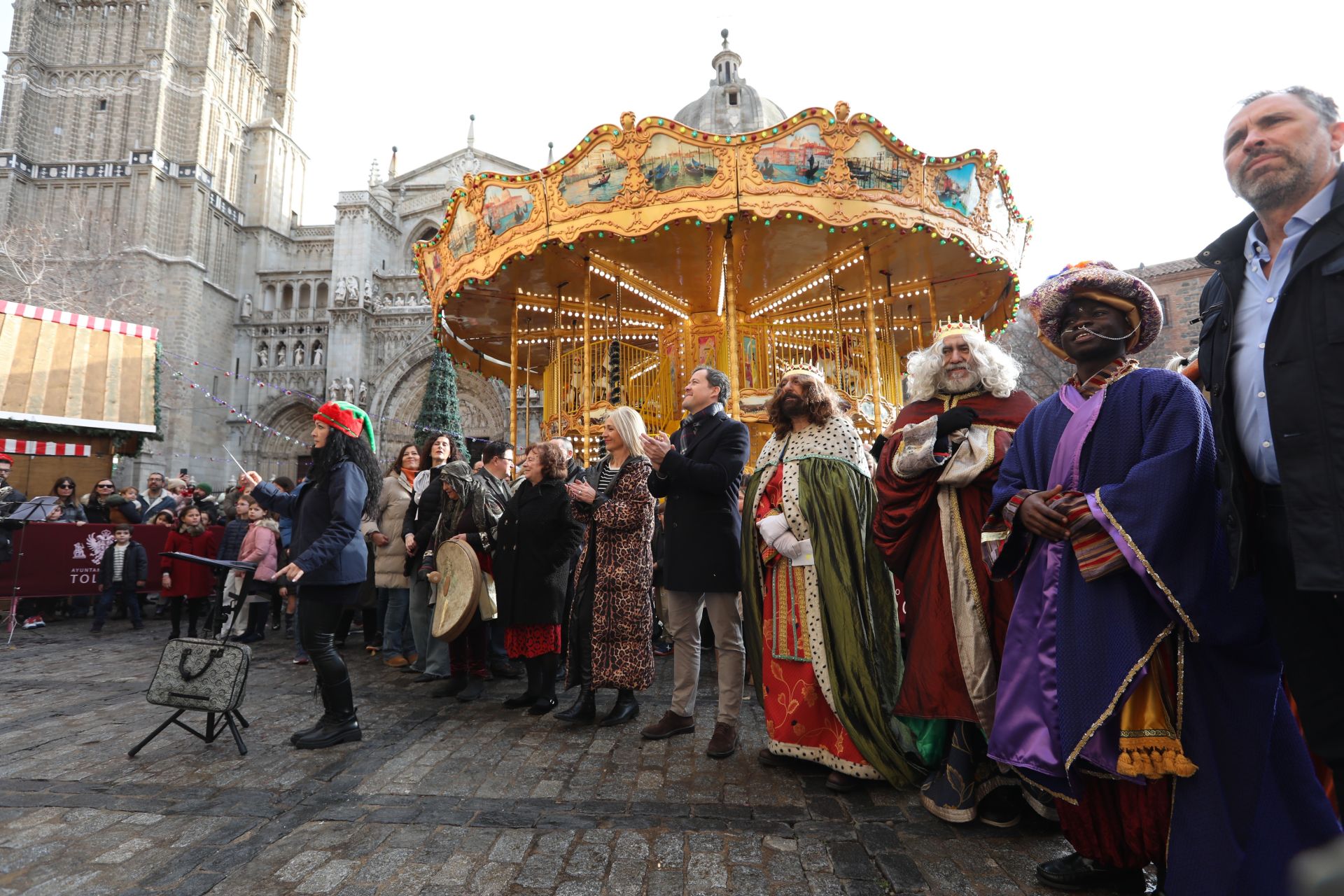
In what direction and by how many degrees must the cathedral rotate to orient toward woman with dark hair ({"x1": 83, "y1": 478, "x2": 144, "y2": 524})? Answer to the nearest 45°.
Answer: approximately 45° to its right

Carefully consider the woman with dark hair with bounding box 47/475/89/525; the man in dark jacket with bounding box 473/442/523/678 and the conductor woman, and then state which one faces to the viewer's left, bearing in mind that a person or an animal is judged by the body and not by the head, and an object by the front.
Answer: the conductor woman

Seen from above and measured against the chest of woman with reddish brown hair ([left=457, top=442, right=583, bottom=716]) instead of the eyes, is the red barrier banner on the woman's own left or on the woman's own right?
on the woman's own right

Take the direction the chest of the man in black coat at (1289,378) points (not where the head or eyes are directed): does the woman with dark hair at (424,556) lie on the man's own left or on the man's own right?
on the man's own right

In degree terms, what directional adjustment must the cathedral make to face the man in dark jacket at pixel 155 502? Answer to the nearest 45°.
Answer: approximately 45° to its right

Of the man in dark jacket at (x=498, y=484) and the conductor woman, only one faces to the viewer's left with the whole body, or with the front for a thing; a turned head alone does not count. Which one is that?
the conductor woman

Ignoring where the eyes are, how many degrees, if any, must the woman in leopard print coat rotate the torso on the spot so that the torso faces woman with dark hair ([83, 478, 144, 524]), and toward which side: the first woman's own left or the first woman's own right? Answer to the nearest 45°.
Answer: approximately 45° to the first woman's own right

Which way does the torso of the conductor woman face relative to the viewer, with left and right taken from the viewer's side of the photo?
facing to the left of the viewer

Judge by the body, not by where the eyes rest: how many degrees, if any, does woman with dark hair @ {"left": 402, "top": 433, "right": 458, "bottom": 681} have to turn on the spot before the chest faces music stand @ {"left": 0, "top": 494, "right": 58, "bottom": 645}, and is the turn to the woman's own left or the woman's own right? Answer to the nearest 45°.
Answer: approximately 90° to the woman's own right
